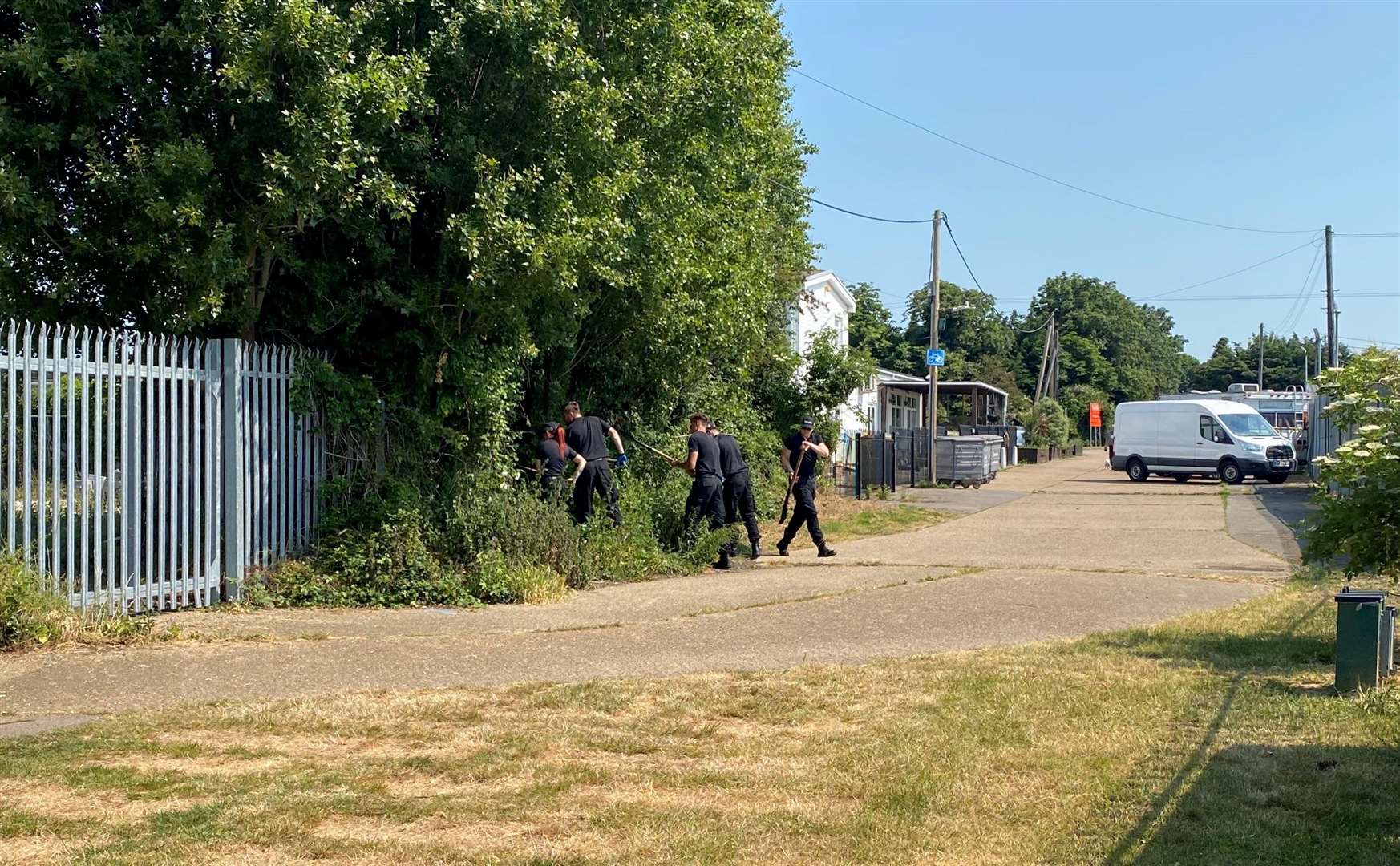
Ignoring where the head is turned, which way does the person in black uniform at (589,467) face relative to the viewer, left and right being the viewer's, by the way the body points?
facing away from the viewer and to the left of the viewer

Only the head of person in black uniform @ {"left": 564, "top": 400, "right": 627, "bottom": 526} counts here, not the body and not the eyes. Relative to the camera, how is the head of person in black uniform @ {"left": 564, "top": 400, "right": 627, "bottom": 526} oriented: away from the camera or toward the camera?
away from the camera

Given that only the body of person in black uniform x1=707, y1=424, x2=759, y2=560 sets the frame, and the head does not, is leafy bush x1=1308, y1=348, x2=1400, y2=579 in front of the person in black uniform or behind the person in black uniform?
behind

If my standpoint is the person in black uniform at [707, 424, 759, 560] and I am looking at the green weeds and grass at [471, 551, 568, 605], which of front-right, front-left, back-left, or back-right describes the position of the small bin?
front-left

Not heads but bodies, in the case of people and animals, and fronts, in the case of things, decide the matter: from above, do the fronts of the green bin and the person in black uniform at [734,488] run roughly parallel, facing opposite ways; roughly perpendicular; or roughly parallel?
roughly perpendicular

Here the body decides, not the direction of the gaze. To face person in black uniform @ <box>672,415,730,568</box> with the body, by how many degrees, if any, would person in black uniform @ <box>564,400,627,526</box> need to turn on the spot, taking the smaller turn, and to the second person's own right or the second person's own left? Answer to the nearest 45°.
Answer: approximately 90° to the second person's own right

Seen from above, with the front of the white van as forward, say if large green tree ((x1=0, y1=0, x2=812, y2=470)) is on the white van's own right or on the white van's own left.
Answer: on the white van's own right

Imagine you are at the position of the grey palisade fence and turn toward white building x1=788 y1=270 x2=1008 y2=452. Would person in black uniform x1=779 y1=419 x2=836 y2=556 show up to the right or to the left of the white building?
right

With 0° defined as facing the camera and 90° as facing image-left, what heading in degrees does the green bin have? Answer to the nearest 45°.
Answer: approximately 0°

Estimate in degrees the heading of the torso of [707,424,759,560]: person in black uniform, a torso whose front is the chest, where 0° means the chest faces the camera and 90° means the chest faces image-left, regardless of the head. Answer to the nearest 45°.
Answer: approximately 135°

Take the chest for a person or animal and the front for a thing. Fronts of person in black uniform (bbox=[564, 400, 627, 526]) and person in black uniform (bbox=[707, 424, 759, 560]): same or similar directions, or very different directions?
same or similar directions
